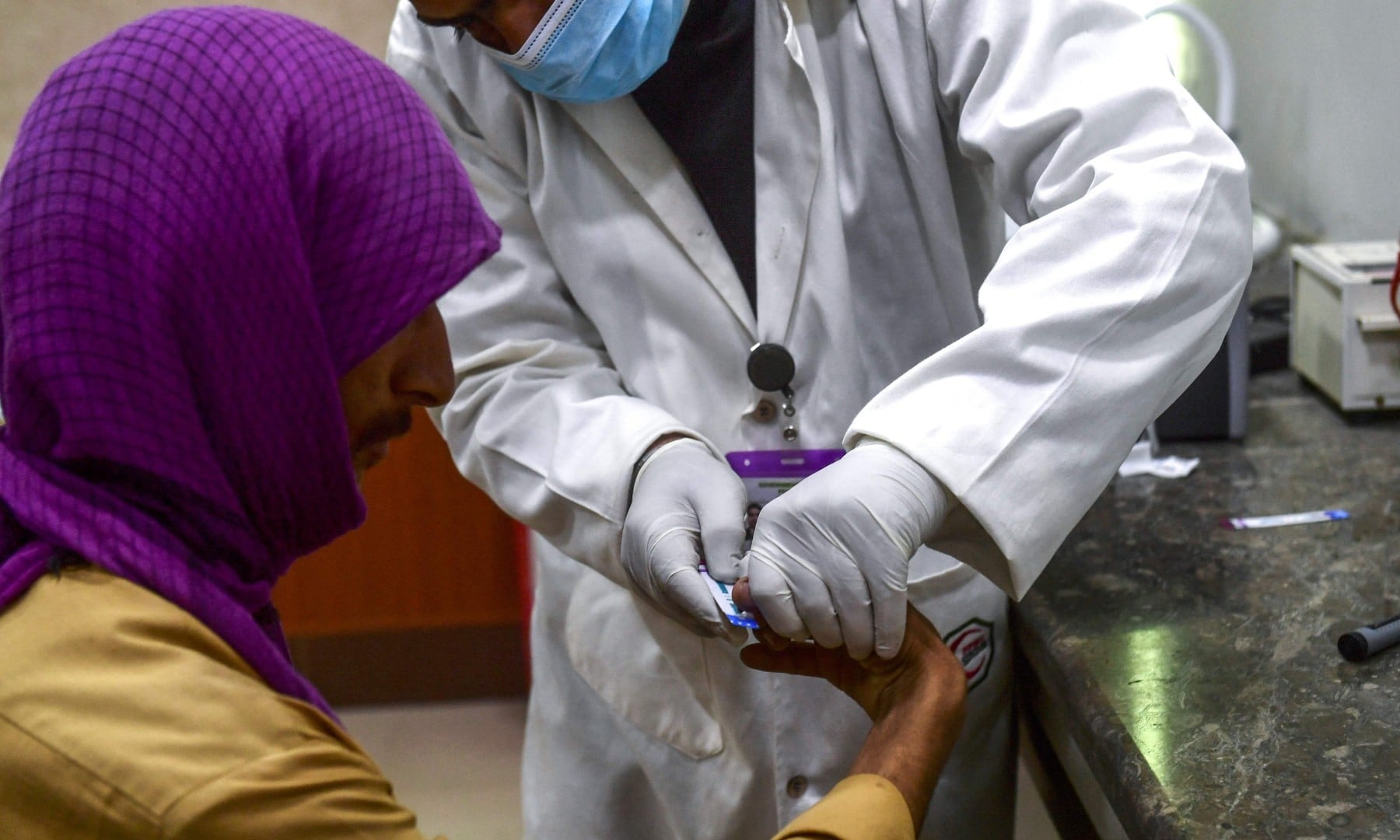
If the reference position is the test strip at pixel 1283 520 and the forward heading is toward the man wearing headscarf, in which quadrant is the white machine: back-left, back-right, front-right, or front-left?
back-right

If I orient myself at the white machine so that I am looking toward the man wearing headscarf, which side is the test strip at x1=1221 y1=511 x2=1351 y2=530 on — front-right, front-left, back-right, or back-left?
front-left

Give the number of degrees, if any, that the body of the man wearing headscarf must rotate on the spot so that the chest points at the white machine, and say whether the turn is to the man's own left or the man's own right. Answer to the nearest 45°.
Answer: approximately 45° to the man's own left

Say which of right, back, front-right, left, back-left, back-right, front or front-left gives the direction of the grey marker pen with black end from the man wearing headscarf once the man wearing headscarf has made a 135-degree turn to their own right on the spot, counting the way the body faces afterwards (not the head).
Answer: back-left

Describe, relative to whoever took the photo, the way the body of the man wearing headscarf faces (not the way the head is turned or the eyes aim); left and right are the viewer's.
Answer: facing to the right of the viewer

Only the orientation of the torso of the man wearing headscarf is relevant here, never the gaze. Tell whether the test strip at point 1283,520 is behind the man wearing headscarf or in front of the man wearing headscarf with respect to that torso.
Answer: in front
